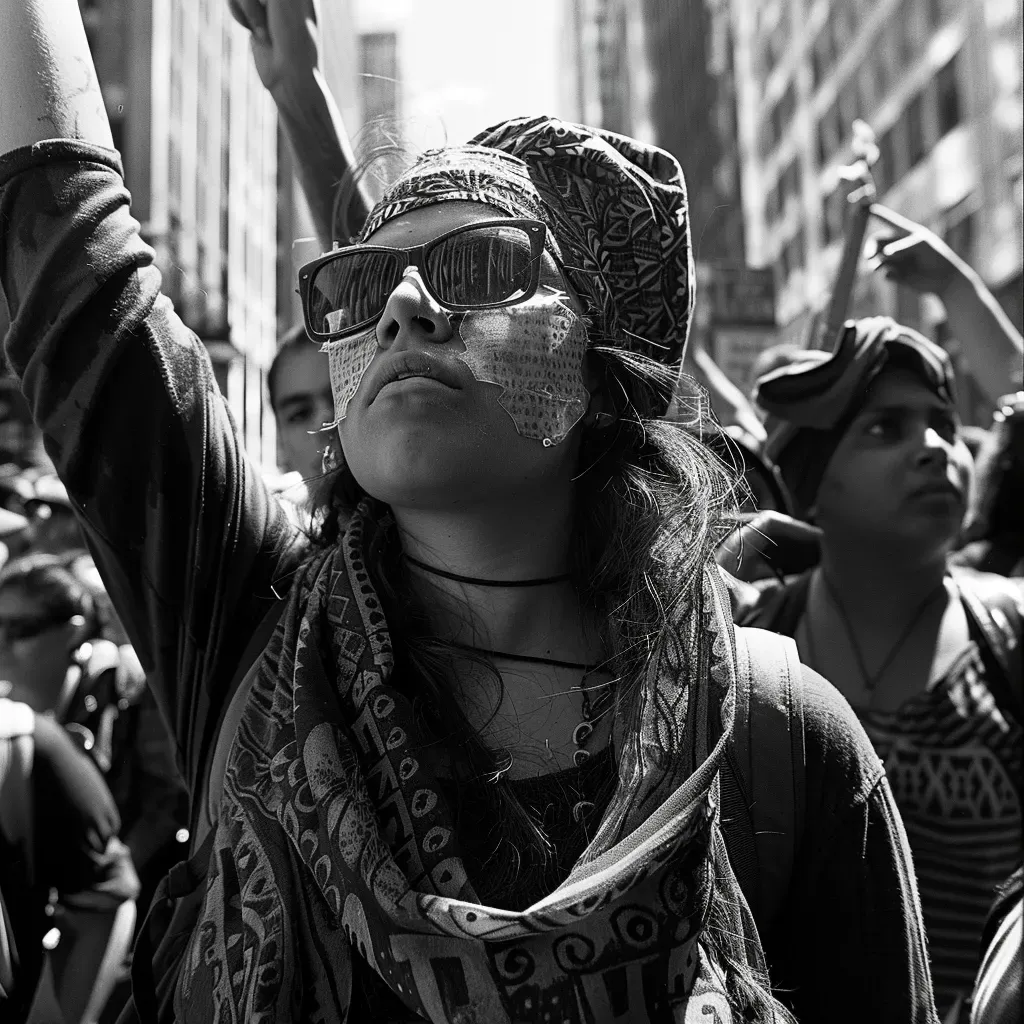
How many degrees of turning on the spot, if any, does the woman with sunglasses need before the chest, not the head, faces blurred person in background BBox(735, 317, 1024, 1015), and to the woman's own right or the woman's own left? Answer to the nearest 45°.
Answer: approximately 135° to the woman's own left

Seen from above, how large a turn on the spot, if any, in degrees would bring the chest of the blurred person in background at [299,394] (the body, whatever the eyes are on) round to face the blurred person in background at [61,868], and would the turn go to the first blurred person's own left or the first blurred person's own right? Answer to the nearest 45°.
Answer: approximately 45° to the first blurred person's own right

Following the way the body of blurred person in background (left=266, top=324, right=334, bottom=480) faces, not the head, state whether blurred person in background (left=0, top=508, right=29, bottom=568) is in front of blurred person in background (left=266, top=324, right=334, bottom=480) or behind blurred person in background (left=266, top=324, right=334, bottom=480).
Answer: behind

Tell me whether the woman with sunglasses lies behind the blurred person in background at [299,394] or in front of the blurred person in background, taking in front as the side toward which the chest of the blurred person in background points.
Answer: in front

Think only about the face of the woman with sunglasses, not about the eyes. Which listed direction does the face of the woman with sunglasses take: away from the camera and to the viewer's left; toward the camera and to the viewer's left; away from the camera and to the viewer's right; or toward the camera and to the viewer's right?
toward the camera and to the viewer's left

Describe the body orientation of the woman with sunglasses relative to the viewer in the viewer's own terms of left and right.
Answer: facing the viewer

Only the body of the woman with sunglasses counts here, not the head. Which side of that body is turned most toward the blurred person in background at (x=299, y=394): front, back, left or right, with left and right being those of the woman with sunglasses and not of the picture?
back

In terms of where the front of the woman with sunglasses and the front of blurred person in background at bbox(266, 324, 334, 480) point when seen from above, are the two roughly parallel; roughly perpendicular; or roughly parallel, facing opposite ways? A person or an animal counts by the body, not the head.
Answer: roughly parallel

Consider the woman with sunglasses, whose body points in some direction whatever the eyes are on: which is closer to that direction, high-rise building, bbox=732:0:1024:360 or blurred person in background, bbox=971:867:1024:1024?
the blurred person in background

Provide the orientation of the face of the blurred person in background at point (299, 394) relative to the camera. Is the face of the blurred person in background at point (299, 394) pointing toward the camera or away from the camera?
toward the camera

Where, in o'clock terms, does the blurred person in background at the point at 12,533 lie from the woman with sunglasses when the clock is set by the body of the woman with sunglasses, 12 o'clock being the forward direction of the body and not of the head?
The blurred person in background is roughly at 5 o'clock from the woman with sunglasses.

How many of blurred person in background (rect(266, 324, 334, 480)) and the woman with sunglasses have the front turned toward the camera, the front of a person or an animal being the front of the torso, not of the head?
2

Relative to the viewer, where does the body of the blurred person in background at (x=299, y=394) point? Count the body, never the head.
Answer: toward the camera
